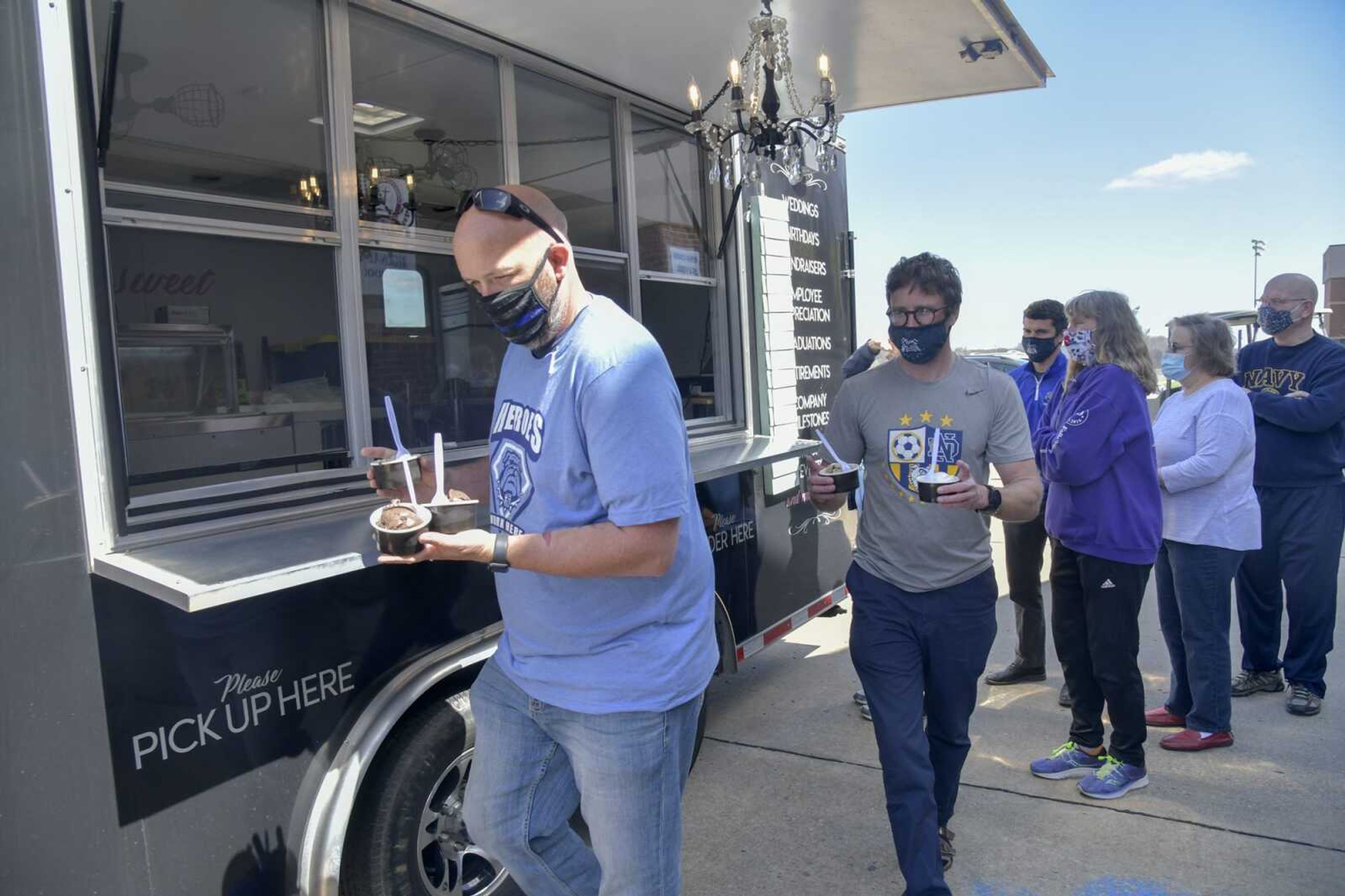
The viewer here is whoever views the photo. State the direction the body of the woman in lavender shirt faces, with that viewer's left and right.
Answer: facing to the left of the viewer

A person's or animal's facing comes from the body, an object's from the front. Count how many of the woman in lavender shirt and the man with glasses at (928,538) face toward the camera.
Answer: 1

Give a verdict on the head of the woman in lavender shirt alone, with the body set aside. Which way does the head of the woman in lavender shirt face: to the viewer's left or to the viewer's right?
to the viewer's left

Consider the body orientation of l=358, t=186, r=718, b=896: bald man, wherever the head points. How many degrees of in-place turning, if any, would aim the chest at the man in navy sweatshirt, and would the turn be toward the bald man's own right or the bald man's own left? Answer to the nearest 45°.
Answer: approximately 180°

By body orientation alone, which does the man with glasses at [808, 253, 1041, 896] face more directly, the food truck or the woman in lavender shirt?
the food truck

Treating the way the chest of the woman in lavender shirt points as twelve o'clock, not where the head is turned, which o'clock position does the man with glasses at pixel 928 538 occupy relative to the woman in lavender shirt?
The man with glasses is roughly at 10 o'clock from the woman in lavender shirt.

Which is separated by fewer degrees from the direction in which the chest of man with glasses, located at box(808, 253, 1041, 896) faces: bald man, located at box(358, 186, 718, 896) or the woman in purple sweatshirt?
the bald man

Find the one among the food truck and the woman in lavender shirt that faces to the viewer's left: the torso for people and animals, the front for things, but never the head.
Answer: the woman in lavender shirt

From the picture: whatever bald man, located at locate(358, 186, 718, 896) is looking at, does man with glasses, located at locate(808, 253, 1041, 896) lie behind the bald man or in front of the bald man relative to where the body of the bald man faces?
behind

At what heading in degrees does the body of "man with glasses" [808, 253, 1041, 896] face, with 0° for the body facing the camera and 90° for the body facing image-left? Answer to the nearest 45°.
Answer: approximately 0°
